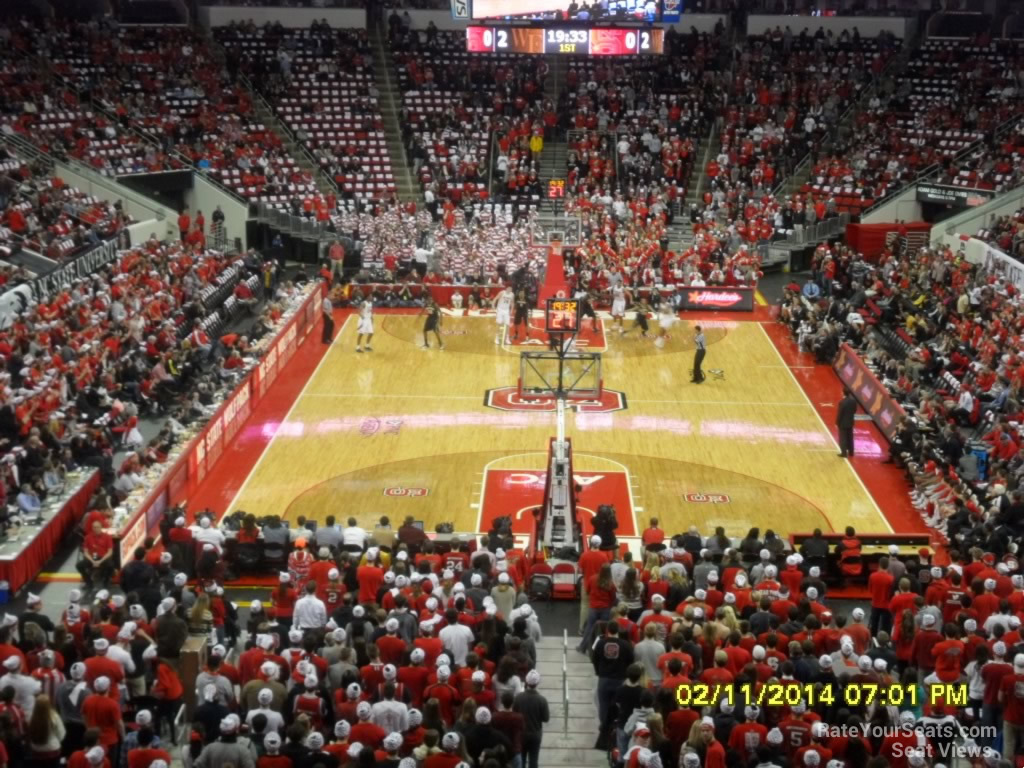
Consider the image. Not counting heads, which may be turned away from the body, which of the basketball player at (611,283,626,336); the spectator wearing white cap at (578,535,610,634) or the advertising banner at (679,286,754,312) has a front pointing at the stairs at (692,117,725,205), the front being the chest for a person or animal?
the spectator wearing white cap

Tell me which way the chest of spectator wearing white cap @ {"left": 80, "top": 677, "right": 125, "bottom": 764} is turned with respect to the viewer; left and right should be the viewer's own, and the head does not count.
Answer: facing away from the viewer

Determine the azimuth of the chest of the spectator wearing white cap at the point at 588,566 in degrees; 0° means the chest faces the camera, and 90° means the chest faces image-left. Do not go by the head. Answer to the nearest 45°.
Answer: approximately 180°

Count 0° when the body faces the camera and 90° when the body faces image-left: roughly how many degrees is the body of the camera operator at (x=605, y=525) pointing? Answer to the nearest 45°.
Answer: approximately 180°

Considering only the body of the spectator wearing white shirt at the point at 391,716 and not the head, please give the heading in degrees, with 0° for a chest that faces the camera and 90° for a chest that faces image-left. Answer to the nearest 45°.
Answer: approximately 180°

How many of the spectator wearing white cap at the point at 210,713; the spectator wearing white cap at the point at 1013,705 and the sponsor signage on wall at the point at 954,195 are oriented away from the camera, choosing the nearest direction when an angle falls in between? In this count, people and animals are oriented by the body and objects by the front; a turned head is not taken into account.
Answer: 2

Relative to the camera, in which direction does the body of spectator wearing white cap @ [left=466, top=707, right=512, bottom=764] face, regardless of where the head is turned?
away from the camera

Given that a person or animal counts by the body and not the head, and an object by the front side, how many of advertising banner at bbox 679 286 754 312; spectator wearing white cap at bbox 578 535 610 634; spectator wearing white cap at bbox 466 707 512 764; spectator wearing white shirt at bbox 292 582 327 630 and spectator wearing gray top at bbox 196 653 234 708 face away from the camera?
4

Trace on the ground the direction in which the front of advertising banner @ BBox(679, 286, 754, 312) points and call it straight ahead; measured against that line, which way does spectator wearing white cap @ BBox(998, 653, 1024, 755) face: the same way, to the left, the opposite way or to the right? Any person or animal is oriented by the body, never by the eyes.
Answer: the opposite way

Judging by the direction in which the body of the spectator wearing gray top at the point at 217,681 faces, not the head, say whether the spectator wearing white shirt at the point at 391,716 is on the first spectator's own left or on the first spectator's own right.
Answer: on the first spectator's own right

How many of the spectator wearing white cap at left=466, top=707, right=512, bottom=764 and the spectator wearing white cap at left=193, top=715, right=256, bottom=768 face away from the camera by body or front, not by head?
2

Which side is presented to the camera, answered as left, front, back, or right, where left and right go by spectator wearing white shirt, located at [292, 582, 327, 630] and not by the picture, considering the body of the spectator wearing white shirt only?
back

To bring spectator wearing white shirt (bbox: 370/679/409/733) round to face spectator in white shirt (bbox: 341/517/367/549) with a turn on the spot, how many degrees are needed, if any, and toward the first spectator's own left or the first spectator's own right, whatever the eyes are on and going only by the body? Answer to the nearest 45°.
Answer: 0° — they already face them
